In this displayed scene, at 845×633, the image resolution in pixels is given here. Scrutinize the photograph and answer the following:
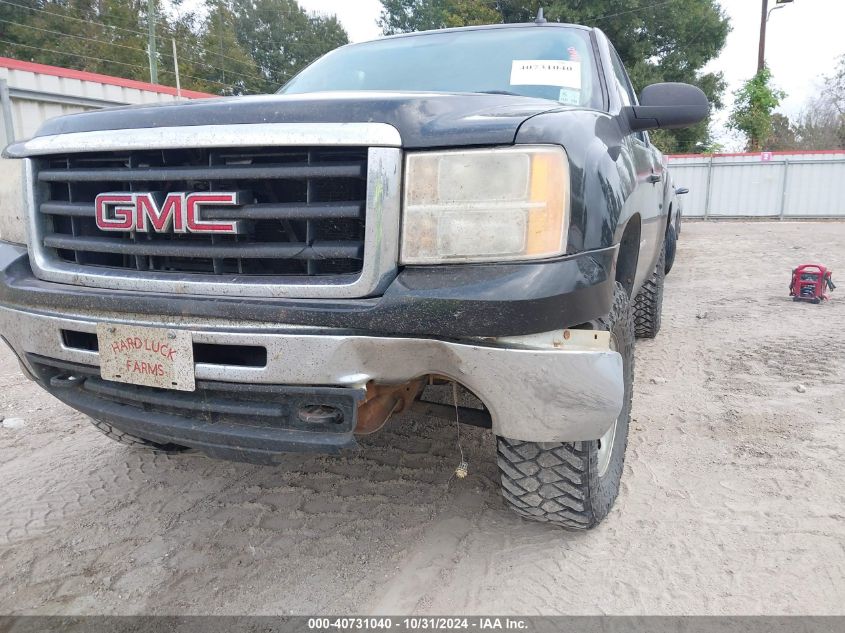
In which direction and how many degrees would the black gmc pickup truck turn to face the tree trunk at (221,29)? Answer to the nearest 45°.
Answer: approximately 135° to its right

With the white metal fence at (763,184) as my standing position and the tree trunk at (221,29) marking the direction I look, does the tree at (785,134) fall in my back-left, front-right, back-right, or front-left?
front-right

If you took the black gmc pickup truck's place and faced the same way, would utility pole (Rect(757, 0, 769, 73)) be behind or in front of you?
behind

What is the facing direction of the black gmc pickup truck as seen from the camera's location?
facing the viewer and to the left of the viewer

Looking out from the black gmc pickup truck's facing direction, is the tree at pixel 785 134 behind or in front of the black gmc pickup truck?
behind

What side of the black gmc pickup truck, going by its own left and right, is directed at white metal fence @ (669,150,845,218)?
back

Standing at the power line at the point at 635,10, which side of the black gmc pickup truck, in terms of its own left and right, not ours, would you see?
back

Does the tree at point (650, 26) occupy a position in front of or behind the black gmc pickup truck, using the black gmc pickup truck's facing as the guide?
behind
